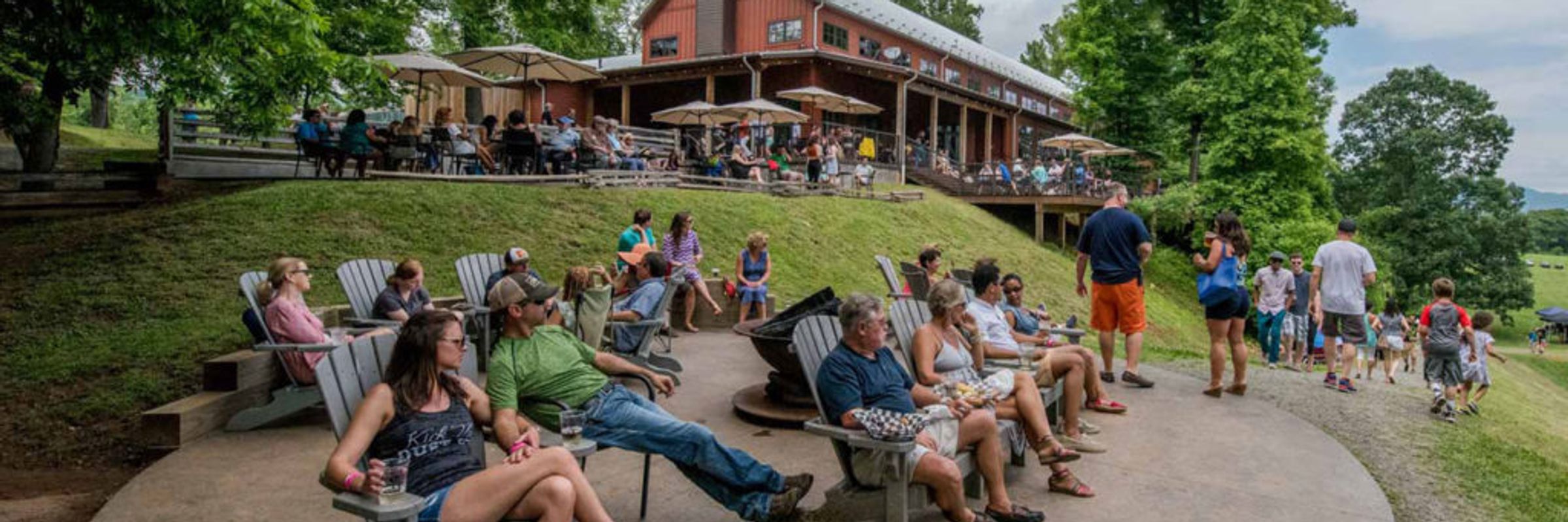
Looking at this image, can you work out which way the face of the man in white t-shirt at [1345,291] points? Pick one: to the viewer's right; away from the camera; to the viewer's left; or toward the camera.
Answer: away from the camera

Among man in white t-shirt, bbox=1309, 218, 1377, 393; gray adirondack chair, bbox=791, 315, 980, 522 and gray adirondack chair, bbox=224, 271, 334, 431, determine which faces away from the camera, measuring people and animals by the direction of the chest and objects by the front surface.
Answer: the man in white t-shirt

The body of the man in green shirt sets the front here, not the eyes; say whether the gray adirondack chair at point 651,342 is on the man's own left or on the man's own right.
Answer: on the man's own left

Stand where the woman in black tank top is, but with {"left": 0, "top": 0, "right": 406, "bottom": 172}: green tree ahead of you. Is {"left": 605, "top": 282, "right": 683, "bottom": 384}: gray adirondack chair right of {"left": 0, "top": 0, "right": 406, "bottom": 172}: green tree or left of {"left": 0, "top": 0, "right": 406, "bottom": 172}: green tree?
right

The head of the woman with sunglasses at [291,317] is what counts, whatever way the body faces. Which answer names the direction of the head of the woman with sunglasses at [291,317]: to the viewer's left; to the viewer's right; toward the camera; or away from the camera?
to the viewer's right

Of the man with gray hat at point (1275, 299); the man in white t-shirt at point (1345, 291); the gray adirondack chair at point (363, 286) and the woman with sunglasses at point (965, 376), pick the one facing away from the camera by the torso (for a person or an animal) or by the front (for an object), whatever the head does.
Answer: the man in white t-shirt
